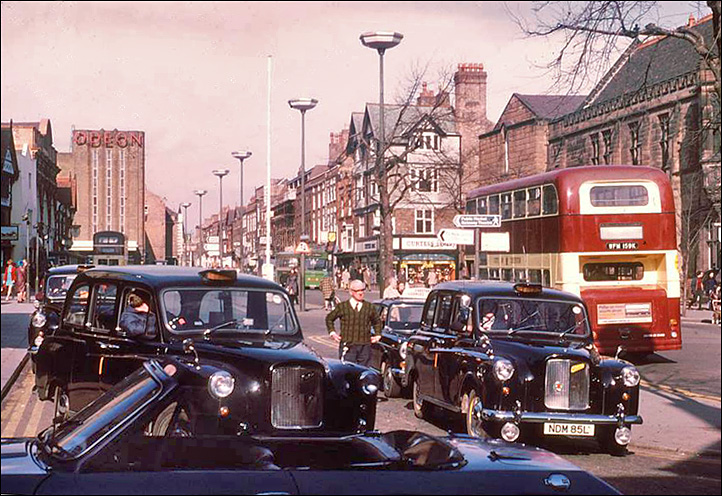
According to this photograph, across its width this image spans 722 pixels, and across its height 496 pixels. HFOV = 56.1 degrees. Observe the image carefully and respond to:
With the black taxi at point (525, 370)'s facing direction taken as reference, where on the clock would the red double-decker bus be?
The red double-decker bus is roughly at 8 o'clock from the black taxi.

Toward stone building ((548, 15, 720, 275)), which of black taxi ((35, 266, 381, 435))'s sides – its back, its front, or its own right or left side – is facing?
left

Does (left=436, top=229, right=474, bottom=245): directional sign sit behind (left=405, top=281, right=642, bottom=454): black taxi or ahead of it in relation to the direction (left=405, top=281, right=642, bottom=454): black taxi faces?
behind

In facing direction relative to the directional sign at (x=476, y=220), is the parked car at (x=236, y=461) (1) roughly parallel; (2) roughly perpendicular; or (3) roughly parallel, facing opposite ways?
roughly perpendicular

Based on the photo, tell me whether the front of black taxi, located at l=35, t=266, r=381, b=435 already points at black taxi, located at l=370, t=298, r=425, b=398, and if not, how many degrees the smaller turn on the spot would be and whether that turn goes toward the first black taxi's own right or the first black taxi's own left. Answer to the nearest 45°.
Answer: approximately 90° to the first black taxi's own left

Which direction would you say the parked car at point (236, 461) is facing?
to the viewer's left
